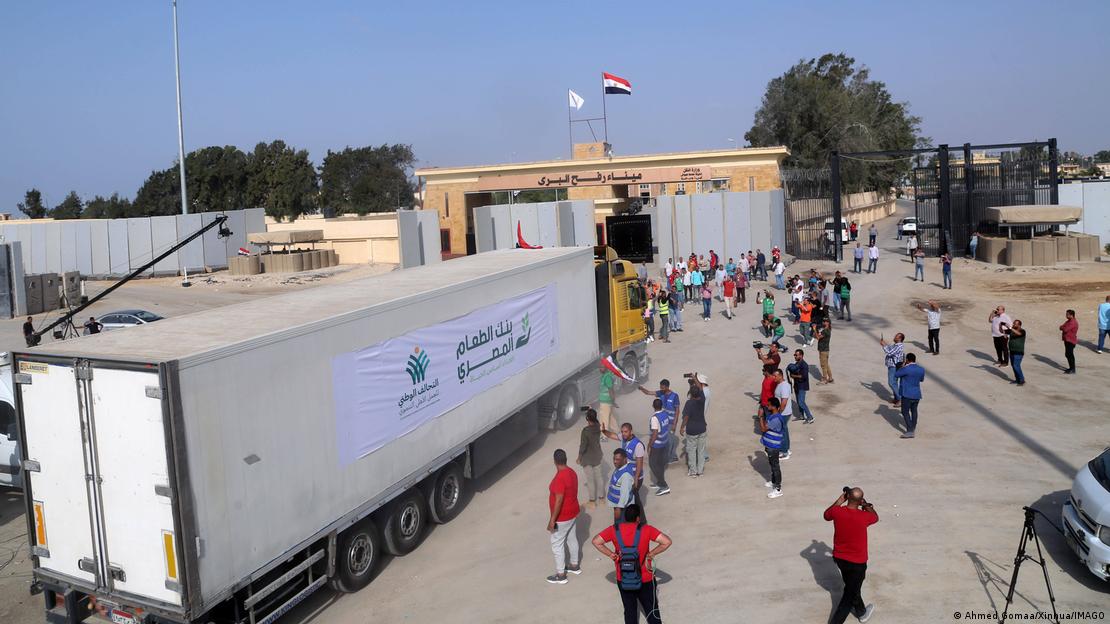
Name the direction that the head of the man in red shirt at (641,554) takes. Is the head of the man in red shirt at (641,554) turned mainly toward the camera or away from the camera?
away from the camera

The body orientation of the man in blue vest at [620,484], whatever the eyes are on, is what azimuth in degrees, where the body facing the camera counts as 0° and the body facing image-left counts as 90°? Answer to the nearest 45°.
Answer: approximately 45°

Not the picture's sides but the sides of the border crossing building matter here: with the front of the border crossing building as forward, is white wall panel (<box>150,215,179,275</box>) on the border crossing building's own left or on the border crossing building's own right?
on the border crossing building's own right

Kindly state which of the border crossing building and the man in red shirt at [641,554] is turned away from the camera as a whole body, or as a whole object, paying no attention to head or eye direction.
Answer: the man in red shirt

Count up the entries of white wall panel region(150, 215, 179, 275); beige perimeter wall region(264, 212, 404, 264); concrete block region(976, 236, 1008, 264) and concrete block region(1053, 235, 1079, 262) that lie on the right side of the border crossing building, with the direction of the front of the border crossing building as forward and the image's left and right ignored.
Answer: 2

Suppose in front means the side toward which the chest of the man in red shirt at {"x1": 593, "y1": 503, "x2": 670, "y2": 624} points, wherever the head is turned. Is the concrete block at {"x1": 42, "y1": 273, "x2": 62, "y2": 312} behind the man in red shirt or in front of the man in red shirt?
in front

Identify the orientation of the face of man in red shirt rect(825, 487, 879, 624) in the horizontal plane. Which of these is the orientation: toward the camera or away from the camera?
away from the camera

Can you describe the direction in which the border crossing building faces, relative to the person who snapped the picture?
facing the viewer

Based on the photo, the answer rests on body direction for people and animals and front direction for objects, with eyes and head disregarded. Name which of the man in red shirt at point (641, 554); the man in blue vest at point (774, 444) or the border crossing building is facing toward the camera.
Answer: the border crossing building

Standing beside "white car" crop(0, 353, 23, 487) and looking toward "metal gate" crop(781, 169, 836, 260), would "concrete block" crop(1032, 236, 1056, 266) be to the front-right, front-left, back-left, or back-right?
front-right

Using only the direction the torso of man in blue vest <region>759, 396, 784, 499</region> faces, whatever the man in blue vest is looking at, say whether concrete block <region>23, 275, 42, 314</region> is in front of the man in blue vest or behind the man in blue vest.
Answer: in front

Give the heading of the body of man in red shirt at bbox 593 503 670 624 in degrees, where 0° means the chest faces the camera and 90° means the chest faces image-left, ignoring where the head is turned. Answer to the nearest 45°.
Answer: approximately 180°

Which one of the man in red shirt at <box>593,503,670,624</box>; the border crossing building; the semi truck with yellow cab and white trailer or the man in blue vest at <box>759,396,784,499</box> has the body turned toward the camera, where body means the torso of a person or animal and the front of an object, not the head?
the border crossing building

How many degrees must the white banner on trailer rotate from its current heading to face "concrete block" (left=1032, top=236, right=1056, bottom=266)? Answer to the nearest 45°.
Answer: approximately 90° to its left
